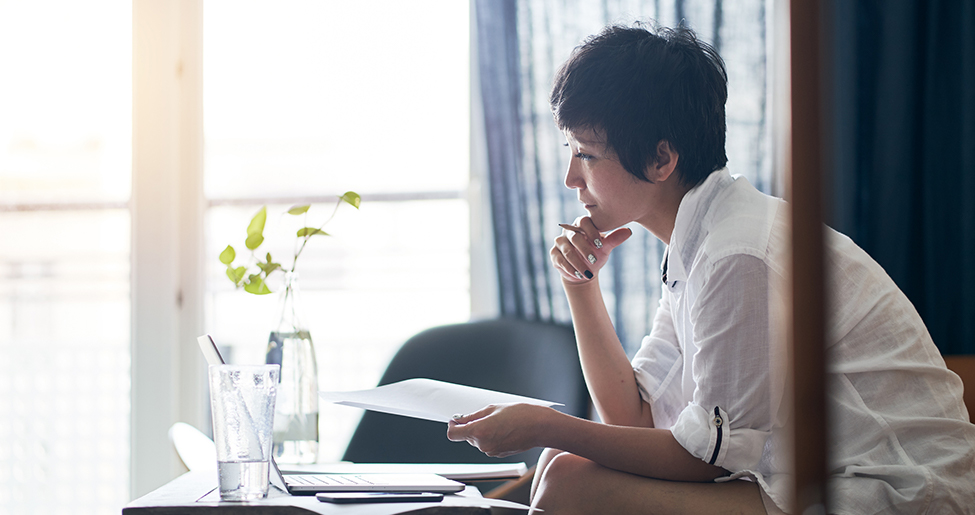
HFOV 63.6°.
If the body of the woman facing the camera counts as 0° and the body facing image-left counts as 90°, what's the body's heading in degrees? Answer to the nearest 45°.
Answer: approximately 90°

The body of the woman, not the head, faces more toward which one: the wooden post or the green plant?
the green plant

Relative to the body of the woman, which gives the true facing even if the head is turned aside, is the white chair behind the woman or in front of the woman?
in front

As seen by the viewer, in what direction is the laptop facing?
to the viewer's right

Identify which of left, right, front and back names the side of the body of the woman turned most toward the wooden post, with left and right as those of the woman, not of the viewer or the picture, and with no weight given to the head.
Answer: left

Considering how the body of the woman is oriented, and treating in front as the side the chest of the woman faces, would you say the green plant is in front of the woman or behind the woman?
in front

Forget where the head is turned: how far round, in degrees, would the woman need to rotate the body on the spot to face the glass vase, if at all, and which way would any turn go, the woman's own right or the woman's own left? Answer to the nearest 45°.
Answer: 0° — they already face it

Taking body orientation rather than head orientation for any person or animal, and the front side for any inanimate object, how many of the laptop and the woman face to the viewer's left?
1

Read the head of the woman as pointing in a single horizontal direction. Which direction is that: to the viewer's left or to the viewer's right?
to the viewer's left
